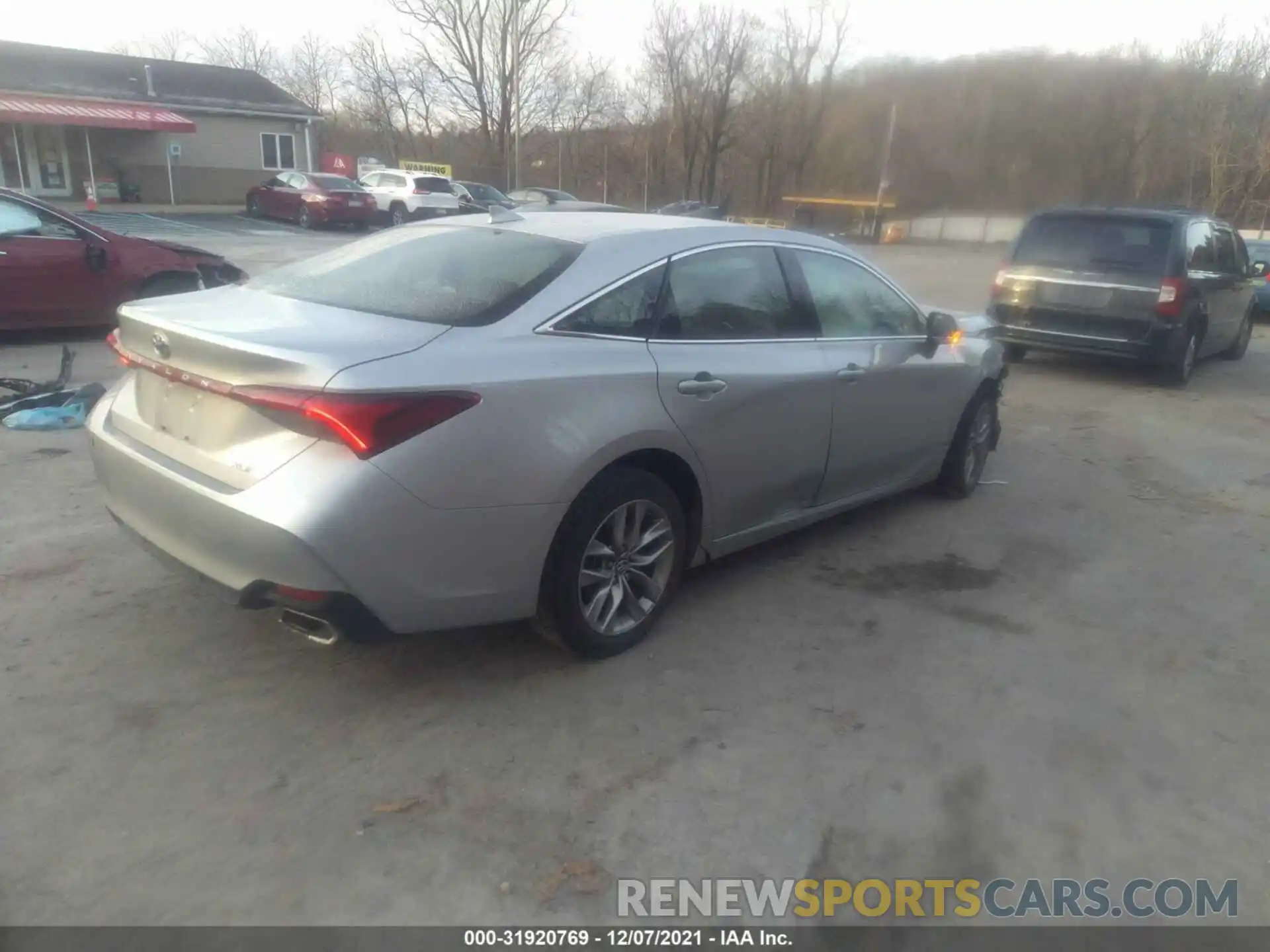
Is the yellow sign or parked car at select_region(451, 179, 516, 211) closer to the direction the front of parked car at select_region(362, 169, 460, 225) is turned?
the yellow sign

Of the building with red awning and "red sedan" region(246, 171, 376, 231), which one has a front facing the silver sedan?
the building with red awning

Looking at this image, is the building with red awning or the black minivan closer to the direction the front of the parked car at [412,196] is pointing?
the building with red awning

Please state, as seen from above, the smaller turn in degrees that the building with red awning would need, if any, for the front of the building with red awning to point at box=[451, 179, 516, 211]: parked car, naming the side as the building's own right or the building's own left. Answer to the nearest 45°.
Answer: approximately 45° to the building's own left

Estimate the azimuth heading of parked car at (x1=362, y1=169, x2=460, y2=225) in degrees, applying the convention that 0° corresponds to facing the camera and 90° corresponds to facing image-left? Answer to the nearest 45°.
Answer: approximately 135°

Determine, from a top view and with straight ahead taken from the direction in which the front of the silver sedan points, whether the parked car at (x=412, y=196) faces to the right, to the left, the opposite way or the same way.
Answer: to the left

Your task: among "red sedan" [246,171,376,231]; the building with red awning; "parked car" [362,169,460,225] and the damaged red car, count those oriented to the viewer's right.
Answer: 1

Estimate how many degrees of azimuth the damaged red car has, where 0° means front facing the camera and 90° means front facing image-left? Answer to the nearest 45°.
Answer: approximately 270°

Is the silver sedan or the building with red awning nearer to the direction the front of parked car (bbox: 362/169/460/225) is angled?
the building with red awning

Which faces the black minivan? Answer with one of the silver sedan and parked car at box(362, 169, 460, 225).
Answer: the silver sedan

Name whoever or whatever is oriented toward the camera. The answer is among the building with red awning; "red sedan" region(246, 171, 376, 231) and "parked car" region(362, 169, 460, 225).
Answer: the building with red awning

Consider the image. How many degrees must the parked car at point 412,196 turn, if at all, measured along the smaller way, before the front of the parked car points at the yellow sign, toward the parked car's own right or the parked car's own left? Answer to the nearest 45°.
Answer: approximately 45° to the parked car's own right

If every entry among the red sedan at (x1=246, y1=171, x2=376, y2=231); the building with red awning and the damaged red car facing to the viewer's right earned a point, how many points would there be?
1

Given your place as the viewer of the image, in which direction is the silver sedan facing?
facing away from the viewer and to the right of the viewer

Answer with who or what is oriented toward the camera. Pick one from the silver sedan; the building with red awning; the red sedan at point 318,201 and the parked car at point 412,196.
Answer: the building with red awning

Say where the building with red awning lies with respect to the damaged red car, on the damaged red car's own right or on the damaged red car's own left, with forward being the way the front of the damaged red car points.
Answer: on the damaged red car's own left

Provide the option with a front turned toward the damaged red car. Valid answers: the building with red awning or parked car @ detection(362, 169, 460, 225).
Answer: the building with red awning
